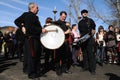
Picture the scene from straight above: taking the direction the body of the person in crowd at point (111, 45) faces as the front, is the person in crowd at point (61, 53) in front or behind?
in front

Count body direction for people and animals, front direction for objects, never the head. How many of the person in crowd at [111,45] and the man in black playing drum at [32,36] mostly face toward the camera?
1

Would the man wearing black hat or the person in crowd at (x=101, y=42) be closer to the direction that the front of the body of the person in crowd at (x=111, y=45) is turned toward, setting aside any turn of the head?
the man wearing black hat

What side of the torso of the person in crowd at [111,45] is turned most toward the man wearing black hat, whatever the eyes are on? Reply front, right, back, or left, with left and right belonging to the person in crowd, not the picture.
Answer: front

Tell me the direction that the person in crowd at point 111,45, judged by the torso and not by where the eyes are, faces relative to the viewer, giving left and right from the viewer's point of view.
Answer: facing the viewer
